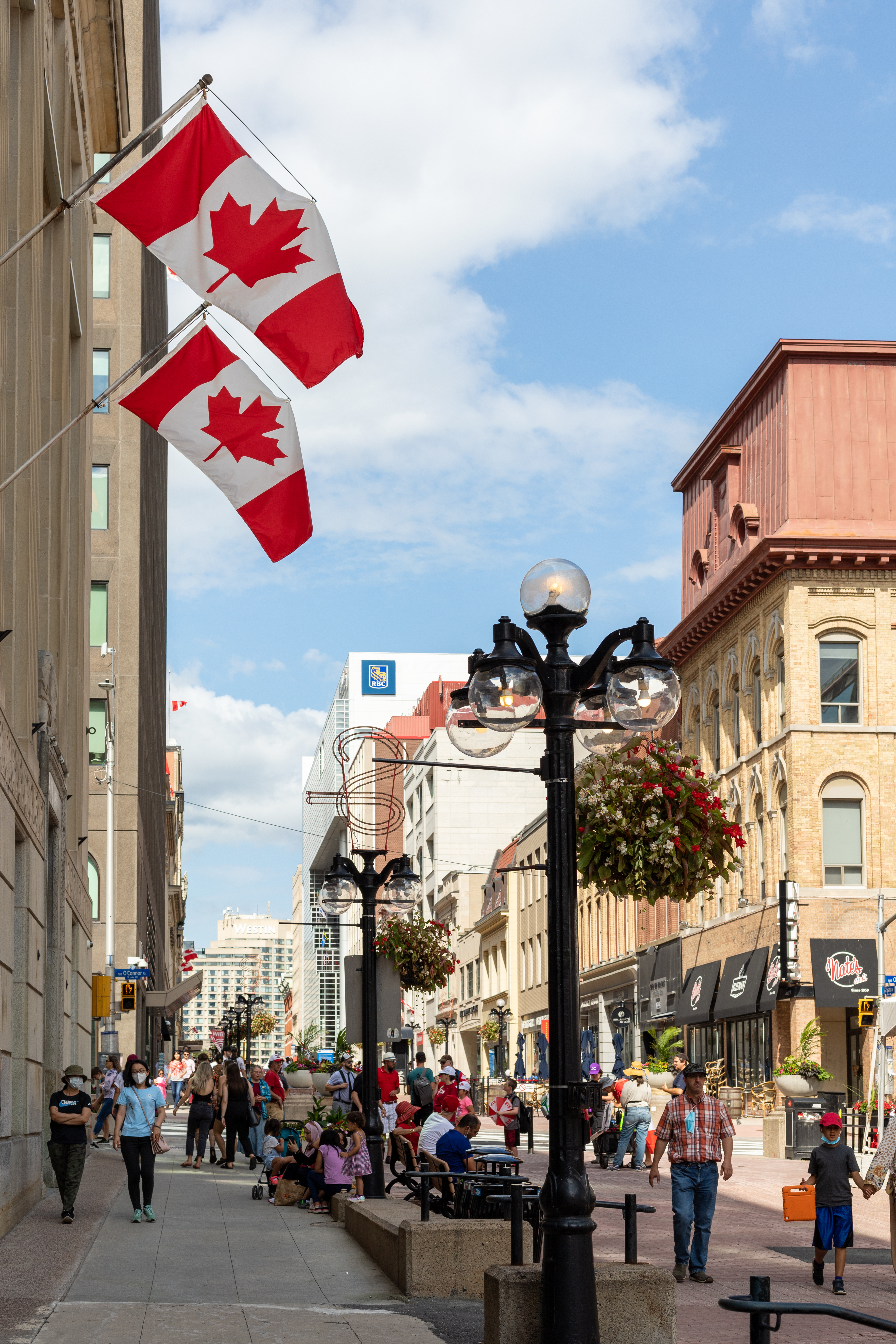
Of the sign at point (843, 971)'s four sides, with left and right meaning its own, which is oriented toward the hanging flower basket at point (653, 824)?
front

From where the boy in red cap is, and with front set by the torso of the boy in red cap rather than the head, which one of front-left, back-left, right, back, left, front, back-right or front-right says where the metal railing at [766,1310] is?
front

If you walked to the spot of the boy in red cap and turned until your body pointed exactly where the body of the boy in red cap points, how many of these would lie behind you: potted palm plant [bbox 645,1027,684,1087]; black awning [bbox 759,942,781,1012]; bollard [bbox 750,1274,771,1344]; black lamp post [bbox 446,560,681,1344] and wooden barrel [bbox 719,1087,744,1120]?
3

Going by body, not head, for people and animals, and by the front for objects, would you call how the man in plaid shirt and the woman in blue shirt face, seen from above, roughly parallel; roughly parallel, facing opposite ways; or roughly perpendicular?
roughly parallel

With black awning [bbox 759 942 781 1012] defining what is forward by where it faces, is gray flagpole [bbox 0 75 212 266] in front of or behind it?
in front

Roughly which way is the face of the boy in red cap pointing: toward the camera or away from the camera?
toward the camera

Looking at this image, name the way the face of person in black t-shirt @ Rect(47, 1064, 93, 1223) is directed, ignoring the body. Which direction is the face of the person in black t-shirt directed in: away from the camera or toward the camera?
toward the camera

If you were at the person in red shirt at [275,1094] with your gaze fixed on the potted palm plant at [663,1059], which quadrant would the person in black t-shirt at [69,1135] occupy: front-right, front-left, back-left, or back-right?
back-right

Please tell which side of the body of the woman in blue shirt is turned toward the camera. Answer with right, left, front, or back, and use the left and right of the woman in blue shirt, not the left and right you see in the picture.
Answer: front

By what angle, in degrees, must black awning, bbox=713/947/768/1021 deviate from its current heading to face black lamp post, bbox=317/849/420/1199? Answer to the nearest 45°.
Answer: approximately 45° to its left

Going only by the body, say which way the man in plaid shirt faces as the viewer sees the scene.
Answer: toward the camera

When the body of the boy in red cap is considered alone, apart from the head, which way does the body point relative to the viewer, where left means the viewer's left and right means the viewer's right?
facing the viewer

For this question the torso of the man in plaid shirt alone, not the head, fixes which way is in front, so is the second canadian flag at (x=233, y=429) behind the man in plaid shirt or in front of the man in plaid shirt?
in front
